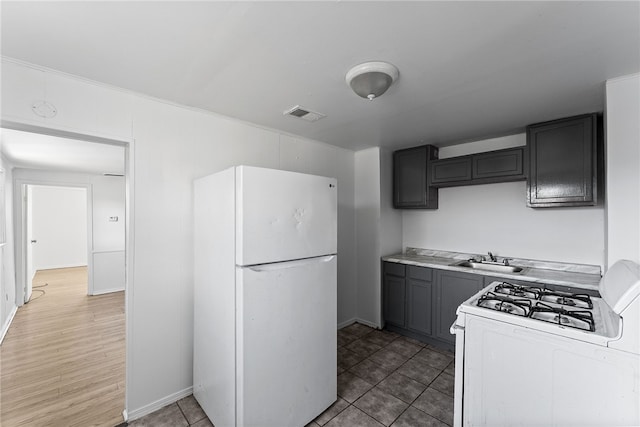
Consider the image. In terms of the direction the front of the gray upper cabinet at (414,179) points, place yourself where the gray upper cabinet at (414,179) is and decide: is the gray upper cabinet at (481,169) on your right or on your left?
on your left

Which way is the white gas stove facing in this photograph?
to the viewer's left

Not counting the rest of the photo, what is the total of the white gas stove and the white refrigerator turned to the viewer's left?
1

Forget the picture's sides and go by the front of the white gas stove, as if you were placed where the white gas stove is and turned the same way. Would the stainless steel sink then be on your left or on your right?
on your right

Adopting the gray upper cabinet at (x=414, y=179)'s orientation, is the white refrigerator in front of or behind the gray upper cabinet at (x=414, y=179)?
in front

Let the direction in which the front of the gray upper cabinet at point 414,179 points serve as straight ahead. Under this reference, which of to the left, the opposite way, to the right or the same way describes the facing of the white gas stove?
to the right

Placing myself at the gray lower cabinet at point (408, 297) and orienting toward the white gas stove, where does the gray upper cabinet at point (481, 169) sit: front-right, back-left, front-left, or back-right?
front-left

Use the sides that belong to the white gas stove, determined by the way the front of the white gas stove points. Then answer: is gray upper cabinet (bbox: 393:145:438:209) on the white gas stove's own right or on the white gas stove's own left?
on the white gas stove's own right

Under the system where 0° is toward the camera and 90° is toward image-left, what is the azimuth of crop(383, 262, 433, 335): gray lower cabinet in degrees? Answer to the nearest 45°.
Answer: approximately 45°

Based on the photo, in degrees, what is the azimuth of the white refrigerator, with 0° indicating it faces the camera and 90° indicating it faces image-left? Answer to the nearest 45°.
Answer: approximately 315°

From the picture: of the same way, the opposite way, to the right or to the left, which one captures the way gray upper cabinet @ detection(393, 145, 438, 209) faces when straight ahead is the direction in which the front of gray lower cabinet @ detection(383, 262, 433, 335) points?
the same way

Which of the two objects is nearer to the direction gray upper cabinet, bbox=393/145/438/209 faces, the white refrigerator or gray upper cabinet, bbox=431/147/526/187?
the white refrigerator
